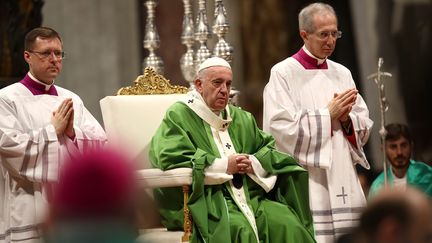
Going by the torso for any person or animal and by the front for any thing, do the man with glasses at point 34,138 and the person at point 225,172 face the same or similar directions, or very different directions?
same or similar directions

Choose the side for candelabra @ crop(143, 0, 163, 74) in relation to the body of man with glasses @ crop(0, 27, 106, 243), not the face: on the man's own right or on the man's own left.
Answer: on the man's own left

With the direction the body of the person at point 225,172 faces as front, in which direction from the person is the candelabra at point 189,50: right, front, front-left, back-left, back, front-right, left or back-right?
back-left

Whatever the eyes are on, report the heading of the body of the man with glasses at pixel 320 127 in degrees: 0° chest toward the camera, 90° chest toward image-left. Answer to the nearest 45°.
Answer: approximately 315°

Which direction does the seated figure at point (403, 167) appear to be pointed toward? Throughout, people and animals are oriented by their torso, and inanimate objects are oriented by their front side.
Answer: toward the camera

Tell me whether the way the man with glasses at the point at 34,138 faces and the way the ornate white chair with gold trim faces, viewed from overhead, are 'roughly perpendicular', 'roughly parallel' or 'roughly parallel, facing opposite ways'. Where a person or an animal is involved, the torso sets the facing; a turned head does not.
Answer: roughly parallel

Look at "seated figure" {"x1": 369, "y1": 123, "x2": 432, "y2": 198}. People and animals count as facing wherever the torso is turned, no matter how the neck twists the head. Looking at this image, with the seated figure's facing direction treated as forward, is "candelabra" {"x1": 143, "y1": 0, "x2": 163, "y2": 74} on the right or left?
on its right

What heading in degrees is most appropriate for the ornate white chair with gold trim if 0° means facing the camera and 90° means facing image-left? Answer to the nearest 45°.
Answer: approximately 315°

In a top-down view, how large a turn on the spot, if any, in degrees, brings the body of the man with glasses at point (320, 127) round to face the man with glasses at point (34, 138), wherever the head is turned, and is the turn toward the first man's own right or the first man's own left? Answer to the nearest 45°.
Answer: approximately 135° to the first man's own right

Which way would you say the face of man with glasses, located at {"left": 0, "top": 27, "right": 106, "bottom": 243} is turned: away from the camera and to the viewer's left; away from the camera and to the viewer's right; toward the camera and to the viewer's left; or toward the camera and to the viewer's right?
toward the camera and to the viewer's right

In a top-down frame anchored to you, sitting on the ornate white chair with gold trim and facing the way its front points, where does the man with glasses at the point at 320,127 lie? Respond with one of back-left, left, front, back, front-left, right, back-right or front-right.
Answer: front-left
